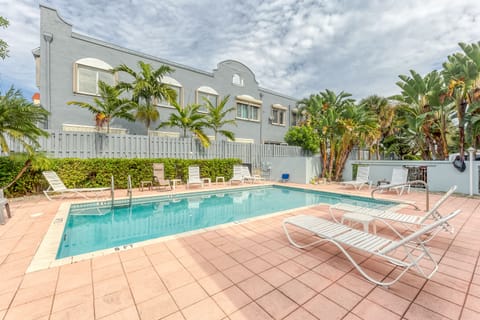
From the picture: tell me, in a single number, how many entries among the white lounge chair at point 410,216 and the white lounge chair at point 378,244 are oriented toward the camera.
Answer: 0

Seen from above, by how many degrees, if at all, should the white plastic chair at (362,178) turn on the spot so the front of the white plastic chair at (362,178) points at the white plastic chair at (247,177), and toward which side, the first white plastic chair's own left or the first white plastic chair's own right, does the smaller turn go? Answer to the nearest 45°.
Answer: approximately 45° to the first white plastic chair's own right

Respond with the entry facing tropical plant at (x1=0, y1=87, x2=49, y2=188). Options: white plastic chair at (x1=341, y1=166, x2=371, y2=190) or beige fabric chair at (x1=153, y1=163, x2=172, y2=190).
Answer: white plastic chair at (x1=341, y1=166, x2=371, y2=190)

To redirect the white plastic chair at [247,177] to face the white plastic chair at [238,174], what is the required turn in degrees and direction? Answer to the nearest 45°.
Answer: approximately 90° to its right

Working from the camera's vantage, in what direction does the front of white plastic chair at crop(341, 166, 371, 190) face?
facing the viewer and to the left of the viewer

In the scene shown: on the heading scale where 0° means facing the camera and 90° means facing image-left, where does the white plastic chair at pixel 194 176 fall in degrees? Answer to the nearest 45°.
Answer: approximately 0°

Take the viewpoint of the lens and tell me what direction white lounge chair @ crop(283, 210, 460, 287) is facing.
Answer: facing away from the viewer and to the left of the viewer

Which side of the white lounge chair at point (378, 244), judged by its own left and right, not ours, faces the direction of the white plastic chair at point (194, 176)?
front

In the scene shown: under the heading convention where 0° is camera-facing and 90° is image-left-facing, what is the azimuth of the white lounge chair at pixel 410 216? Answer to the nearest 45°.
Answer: approximately 135°

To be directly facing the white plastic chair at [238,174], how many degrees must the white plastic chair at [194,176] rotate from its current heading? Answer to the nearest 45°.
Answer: approximately 135° to its left

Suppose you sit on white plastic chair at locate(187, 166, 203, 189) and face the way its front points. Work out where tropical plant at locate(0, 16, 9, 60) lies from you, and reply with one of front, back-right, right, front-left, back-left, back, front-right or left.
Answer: front-right

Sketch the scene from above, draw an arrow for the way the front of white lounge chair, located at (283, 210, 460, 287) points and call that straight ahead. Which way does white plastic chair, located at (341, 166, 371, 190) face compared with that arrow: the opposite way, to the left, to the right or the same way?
to the left

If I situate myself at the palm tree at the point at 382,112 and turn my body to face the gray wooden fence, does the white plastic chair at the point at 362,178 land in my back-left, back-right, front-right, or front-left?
front-left

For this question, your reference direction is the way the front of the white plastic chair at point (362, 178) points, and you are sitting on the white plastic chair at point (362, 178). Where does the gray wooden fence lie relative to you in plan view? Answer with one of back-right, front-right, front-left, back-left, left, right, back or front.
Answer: front

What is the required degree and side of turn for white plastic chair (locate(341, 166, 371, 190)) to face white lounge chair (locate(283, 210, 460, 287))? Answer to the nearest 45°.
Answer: approximately 45° to its left

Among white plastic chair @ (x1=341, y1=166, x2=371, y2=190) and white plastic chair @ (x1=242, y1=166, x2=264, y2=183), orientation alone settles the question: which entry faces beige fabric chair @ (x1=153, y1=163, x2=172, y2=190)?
white plastic chair @ (x1=341, y1=166, x2=371, y2=190)

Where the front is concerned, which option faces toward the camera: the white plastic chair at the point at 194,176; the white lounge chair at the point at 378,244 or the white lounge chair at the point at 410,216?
the white plastic chair

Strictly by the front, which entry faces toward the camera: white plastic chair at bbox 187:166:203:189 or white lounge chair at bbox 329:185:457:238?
the white plastic chair

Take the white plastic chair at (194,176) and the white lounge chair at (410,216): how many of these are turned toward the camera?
1

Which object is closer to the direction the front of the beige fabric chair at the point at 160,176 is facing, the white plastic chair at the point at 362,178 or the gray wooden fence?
the white plastic chair
